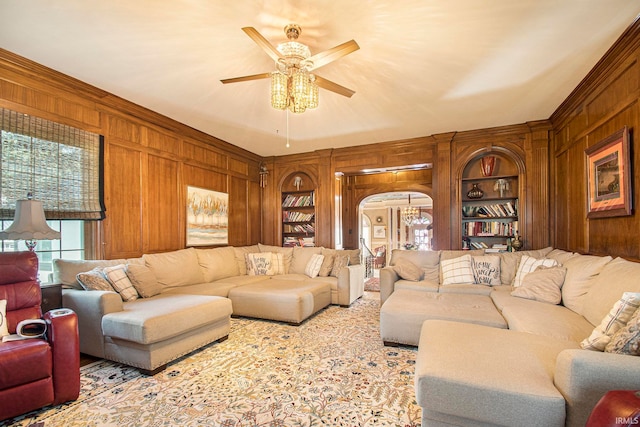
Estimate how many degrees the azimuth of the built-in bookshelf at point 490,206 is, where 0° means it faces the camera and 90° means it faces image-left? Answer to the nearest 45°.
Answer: approximately 0°

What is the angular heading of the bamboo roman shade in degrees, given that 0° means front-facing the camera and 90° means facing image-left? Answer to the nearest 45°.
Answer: approximately 315°

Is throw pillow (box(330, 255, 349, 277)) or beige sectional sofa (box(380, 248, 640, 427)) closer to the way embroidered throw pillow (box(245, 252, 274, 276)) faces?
the beige sectional sofa

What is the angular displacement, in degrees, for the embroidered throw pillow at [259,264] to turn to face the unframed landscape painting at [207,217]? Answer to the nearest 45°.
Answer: approximately 90° to its right

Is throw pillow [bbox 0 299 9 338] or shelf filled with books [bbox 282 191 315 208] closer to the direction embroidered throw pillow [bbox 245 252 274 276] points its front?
the throw pillow

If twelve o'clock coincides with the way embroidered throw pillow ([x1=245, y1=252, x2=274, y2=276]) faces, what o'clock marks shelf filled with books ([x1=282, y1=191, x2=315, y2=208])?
The shelf filled with books is roughly at 7 o'clock from the embroidered throw pillow.

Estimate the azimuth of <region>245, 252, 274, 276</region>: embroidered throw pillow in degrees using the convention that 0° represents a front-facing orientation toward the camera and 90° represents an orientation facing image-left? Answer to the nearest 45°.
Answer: approximately 0°

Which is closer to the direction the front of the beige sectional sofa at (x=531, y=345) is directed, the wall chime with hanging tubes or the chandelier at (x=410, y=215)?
the wall chime with hanging tubes

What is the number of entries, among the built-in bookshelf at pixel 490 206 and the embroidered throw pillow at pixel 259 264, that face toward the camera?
2

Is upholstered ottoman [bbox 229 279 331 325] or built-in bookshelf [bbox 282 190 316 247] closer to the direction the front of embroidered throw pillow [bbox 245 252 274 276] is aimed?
the upholstered ottoman
